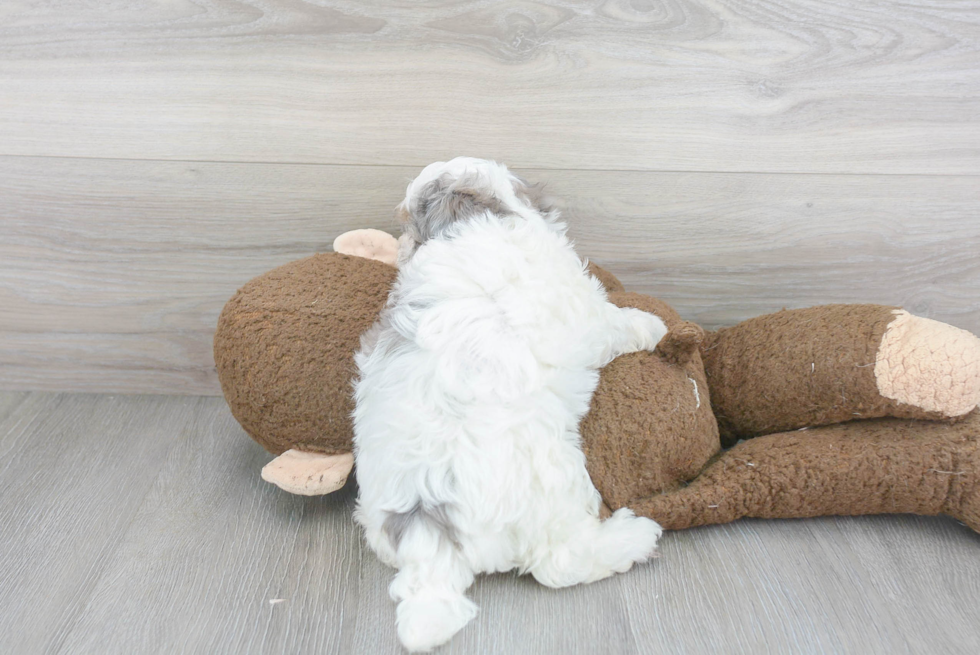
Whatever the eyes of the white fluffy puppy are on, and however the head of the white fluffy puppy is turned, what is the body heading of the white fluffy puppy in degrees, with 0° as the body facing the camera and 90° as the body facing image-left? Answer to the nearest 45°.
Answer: approximately 180°
